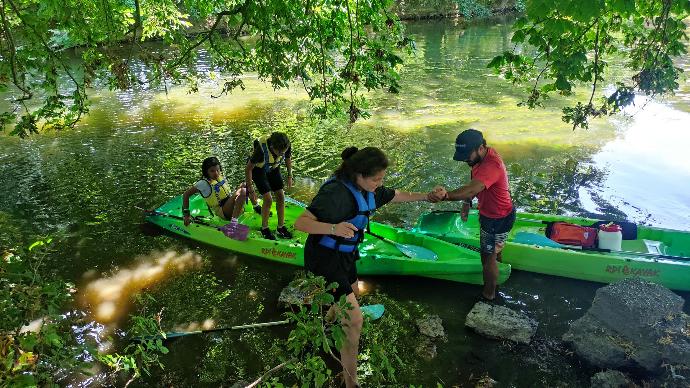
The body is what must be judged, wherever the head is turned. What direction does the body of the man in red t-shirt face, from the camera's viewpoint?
to the viewer's left

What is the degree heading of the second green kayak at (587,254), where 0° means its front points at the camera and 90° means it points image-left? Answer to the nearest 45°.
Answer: approximately 90°

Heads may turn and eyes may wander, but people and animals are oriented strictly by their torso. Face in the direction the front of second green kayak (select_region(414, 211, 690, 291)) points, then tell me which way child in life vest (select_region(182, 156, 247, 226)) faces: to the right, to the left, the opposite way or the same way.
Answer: the opposite way

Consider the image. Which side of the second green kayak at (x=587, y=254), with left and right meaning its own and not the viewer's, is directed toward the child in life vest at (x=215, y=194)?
front

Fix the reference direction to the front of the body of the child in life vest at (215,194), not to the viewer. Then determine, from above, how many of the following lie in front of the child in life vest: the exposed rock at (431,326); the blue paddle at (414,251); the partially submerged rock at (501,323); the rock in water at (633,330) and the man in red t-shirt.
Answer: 5

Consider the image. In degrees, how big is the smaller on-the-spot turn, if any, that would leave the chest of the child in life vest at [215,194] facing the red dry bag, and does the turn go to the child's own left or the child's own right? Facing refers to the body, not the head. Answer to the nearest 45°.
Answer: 0° — they already face it

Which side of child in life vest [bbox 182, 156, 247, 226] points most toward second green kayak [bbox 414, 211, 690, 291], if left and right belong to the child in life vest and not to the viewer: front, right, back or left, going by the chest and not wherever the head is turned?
front

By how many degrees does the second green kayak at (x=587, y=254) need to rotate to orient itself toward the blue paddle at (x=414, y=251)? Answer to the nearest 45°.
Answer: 0° — it already faces it

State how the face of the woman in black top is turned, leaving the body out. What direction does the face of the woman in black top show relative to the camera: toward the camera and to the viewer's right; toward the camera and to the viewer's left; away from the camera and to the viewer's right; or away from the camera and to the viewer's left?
toward the camera and to the viewer's right

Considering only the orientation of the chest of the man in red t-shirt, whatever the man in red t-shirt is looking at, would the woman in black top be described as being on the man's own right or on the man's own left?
on the man's own left

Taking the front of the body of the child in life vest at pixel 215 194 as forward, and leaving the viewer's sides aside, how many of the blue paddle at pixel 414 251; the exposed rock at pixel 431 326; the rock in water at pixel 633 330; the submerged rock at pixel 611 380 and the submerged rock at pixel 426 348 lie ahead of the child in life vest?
5

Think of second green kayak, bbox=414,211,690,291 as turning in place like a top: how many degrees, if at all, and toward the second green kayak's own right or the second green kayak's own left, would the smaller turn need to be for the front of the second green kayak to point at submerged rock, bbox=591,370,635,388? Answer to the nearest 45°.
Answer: approximately 90° to the second green kayak's own left
